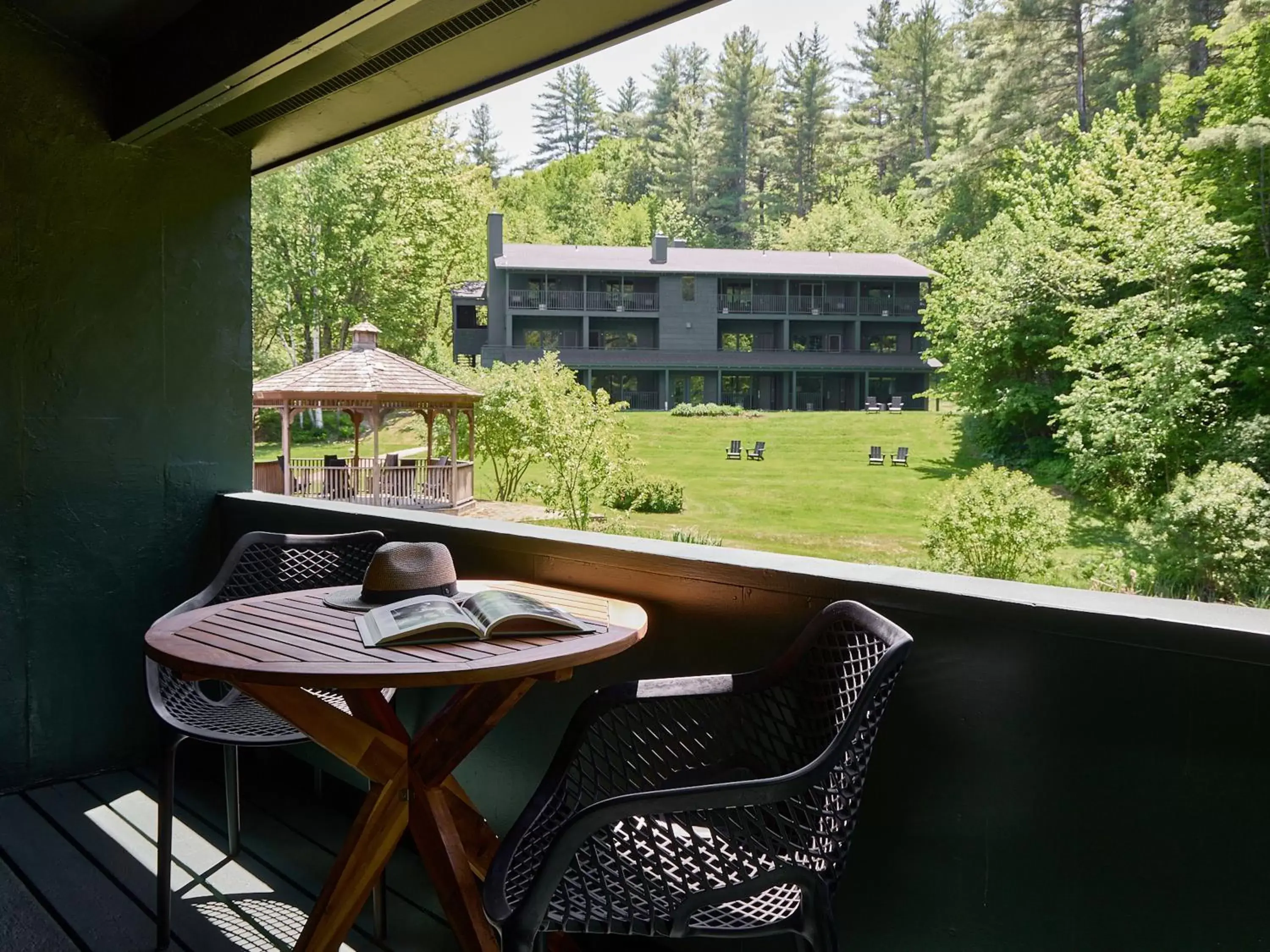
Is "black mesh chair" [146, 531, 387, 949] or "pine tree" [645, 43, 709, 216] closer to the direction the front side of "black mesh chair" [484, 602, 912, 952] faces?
the black mesh chair

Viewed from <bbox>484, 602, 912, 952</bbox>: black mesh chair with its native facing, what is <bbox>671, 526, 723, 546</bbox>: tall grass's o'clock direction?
The tall grass is roughly at 3 o'clock from the black mesh chair.

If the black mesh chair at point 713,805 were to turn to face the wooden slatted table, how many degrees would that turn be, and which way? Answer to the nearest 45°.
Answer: approximately 45° to its right

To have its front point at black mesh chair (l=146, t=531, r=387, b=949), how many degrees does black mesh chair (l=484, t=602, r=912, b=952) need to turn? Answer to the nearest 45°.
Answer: approximately 45° to its right

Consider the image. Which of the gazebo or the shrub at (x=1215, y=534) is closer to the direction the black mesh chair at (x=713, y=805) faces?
the gazebo

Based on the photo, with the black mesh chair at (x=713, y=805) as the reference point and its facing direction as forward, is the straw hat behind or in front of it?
in front

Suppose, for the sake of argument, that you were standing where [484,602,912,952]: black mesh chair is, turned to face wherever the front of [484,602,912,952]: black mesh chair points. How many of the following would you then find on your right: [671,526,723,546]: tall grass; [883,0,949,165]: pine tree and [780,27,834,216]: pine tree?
3

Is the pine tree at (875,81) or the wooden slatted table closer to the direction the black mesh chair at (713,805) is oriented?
the wooden slatted table

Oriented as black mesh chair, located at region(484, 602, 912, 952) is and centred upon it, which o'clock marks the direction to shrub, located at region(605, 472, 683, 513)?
The shrub is roughly at 3 o'clock from the black mesh chair.

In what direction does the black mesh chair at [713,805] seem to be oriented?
to the viewer's left

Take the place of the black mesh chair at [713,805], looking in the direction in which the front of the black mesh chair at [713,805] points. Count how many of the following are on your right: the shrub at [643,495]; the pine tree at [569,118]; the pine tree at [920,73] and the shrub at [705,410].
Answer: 4

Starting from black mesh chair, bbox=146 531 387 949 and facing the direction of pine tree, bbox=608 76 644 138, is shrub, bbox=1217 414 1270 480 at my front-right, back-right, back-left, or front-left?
front-right

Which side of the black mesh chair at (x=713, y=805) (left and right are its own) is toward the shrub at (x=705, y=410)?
right

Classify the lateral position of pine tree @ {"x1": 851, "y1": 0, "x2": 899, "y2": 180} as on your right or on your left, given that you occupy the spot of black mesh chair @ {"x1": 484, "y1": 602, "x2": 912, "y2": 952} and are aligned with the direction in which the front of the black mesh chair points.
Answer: on your right

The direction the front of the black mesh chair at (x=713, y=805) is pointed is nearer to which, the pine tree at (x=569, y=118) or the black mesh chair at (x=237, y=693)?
the black mesh chair
